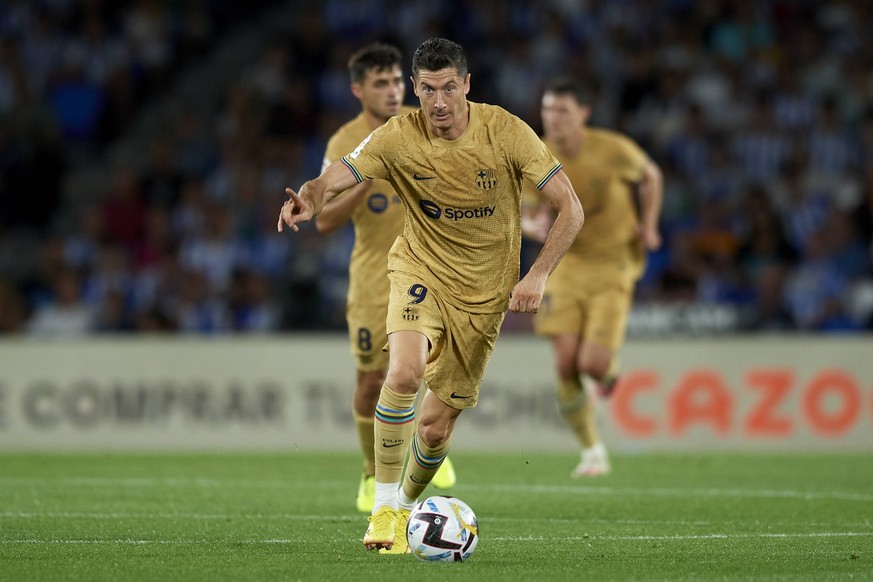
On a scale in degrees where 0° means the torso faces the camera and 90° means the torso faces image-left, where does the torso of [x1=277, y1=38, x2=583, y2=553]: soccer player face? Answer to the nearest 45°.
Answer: approximately 0°

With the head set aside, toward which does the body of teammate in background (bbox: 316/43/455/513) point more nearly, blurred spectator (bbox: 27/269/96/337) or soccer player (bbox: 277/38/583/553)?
the soccer player

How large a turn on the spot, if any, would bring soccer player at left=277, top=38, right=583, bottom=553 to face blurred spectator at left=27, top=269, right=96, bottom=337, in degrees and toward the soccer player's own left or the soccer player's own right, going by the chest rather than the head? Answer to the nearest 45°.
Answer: approximately 135° to the soccer player's own right

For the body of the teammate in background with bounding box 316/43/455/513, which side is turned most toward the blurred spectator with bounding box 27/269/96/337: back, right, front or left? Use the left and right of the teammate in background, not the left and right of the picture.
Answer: back

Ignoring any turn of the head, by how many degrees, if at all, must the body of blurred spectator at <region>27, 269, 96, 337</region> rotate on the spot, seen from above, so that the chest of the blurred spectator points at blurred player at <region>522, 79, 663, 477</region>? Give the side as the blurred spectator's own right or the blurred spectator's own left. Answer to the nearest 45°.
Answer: approximately 45° to the blurred spectator's own left

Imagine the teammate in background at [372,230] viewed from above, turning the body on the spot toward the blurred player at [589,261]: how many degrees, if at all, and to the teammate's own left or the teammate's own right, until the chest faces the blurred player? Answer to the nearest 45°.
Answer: approximately 90° to the teammate's own left

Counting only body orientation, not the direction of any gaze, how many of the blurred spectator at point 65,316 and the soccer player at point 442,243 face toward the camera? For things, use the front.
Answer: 2

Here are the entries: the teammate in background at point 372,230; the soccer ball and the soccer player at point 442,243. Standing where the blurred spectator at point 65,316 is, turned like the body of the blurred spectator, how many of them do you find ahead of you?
3
